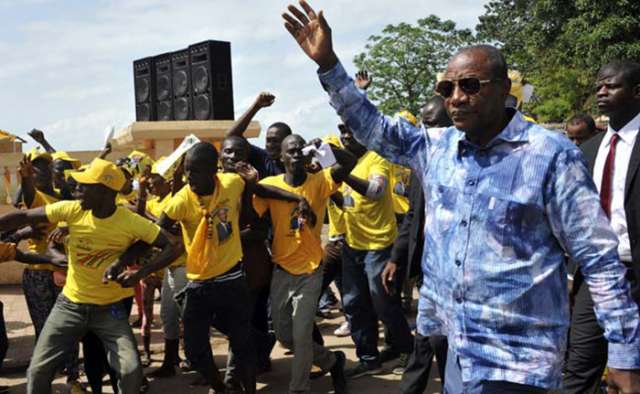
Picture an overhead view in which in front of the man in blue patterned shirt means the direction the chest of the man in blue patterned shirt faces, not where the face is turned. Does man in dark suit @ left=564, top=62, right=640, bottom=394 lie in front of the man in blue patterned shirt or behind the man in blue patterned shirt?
behind

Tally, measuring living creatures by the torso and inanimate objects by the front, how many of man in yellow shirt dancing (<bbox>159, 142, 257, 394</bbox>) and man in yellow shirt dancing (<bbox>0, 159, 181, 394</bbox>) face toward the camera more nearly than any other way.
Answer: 2

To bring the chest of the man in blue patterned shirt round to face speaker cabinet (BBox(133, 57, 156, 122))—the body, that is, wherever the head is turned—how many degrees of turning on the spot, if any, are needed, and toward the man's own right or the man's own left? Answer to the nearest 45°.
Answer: approximately 90° to the man's own right

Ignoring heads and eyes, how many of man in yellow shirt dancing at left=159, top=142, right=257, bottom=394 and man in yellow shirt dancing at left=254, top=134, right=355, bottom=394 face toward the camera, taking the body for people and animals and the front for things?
2

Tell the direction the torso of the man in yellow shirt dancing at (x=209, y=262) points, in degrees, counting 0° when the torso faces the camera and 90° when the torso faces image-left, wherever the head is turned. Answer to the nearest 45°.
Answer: approximately 0°

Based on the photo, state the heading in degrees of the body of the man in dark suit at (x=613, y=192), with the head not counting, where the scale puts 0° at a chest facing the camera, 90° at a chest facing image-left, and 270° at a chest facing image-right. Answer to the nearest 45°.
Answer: approximately 45°

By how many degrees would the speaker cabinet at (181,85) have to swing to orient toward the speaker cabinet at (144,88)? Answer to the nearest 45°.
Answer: approximately 90° to its right

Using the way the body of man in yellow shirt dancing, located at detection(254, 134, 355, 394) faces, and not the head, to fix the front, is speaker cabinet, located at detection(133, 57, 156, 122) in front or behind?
behind

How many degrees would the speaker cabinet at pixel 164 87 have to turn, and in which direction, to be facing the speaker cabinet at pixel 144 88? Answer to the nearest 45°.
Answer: approximately 90° to its right

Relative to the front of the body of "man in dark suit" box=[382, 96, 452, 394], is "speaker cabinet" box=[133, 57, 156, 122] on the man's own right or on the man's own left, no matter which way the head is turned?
on the man's own right
